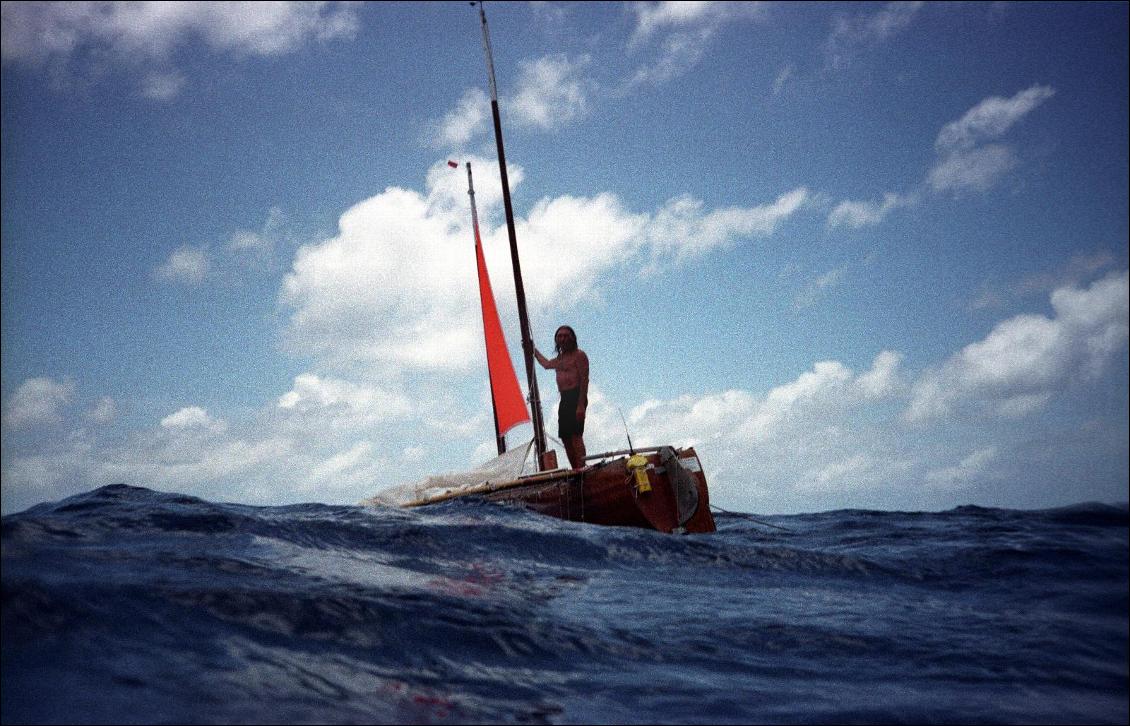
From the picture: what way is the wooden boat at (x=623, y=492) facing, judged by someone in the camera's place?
facing away from the viewer and to the left of the viewer

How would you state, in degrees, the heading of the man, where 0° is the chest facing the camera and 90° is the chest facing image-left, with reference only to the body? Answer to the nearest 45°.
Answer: approximately 45°
